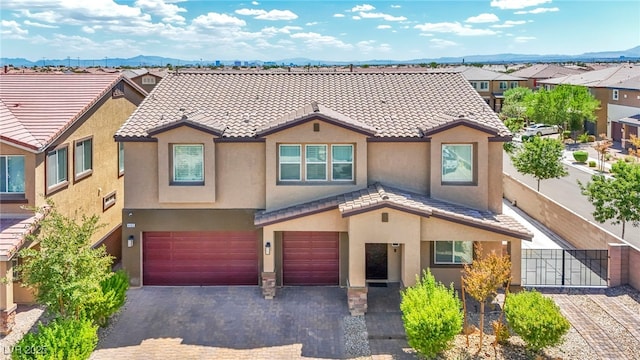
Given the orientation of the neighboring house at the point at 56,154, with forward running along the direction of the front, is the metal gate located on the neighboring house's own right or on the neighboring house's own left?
on the neighboring house's own left

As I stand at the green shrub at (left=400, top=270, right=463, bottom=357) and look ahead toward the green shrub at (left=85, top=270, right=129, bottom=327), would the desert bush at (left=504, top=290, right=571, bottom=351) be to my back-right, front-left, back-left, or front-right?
back-right

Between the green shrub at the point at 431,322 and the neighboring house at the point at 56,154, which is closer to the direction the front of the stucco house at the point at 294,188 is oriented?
the green shrub

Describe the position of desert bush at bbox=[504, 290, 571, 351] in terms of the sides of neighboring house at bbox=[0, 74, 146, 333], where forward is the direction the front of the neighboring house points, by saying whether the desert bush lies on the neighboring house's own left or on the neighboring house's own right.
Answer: on the neighboring house's own left

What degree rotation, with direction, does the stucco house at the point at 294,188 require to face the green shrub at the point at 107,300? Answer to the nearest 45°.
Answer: approximately 45° to its right

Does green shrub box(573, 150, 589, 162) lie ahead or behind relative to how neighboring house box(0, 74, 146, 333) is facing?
behind

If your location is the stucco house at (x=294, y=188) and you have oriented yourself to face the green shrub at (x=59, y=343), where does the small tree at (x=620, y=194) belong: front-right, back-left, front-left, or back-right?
back-left

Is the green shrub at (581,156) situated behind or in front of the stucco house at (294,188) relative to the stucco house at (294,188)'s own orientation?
behind

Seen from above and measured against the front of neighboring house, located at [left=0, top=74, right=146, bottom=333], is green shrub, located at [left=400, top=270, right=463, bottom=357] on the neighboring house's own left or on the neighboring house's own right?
on the neighboring house's own left

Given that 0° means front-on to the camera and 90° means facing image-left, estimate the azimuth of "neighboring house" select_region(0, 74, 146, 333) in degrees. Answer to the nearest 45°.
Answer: approximately 45°

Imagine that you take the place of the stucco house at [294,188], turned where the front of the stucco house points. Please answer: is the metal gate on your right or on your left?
on your left

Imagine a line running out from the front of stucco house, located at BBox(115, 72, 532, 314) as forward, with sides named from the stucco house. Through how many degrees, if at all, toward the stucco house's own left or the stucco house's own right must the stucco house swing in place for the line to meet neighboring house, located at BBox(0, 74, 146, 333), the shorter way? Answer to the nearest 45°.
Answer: approximately 90° to the stucco house's own right
